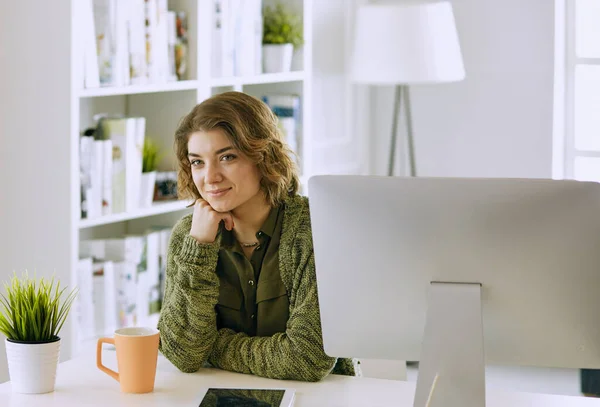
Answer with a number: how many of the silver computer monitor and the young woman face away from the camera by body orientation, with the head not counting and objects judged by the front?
1

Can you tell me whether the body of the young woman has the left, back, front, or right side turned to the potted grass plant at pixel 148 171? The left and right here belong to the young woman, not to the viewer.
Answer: back

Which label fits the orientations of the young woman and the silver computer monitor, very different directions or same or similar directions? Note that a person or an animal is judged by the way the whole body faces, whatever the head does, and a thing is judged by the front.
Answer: very different directions

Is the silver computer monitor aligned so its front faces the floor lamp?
yes

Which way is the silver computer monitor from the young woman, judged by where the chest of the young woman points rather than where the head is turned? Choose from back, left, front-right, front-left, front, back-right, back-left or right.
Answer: front-left

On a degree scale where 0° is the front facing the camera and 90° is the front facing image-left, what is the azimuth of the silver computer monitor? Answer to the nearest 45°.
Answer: approximately 180°
